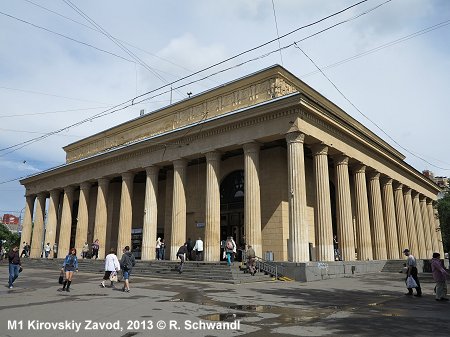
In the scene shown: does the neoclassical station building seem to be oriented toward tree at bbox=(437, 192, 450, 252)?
no

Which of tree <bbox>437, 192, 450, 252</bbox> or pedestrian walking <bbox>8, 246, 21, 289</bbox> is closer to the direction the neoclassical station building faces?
the pedestrian walking

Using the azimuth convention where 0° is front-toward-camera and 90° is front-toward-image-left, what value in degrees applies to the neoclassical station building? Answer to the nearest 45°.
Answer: approximately 45°

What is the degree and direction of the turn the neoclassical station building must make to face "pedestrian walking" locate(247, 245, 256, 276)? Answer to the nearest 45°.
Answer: approximately 45° to its left

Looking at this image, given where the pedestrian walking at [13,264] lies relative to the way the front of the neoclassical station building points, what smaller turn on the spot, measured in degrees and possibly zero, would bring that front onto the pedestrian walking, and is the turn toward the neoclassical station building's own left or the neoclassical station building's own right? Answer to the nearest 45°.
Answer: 0° — it already faces them

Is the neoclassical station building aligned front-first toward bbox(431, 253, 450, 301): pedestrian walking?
no

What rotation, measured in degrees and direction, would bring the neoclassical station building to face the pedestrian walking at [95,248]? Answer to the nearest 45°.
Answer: approximately 45° to its right

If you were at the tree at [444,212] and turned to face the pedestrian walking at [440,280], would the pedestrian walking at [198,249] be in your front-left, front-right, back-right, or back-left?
front-right

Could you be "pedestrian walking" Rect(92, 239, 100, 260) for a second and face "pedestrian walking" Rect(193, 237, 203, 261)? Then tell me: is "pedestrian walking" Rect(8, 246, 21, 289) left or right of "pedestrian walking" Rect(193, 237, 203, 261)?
right
